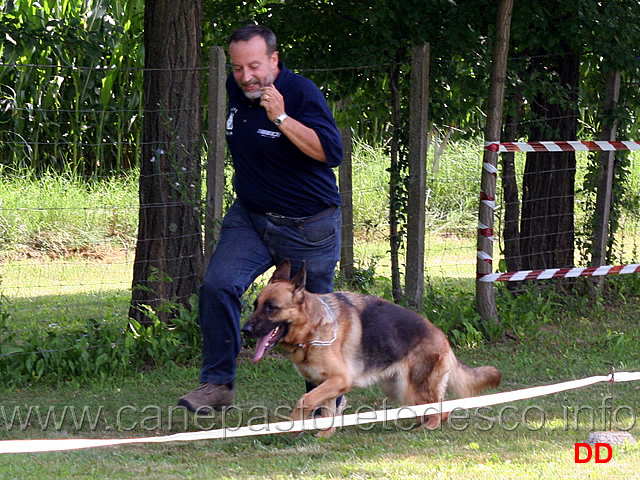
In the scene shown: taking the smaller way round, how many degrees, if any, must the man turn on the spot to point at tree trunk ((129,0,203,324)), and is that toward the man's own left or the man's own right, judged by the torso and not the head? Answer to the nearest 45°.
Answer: approximately 135° to the man's own right

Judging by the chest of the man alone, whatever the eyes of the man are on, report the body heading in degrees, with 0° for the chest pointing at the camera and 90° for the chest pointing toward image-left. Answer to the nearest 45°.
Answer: approximately 45°

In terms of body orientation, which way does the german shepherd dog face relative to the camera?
to the viewer's left

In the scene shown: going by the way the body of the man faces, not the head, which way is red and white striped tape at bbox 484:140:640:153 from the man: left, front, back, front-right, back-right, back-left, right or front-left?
back

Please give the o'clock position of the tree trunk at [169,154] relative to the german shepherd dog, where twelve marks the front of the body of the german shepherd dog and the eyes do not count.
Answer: The tree trunk is roughly at 2 o'clock from the german shepherd dog.

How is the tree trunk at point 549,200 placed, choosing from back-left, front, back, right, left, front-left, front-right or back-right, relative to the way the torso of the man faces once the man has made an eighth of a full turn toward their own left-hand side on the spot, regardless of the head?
back-left

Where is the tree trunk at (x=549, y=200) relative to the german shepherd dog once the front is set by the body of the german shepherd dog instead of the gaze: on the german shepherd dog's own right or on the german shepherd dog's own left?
on the german shepherd dog's own right

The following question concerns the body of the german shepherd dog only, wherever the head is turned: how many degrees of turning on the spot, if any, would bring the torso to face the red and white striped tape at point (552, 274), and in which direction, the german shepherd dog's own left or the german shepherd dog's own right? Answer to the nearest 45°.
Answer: approximately 135° to the german shepherd dog's own right

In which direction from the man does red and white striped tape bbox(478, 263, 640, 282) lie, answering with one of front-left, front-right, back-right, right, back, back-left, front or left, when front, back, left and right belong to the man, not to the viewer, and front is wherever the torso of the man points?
back

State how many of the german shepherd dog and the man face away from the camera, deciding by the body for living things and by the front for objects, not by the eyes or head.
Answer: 0
